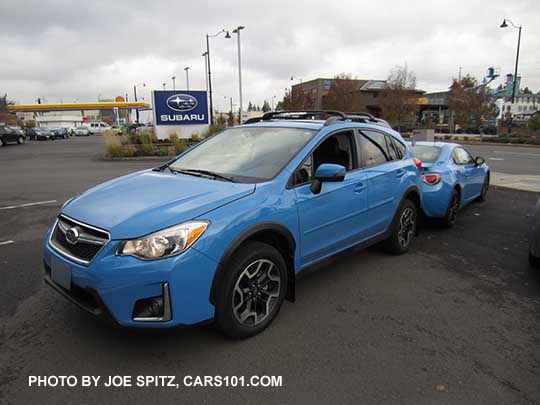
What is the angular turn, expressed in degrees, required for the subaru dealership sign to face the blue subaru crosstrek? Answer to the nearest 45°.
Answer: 0° — it already faces it

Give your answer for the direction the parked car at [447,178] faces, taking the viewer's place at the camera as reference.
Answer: facing away from the viewer and to the right of the viewer

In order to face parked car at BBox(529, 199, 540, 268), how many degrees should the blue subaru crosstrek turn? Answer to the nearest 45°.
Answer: approximately 135° to its left

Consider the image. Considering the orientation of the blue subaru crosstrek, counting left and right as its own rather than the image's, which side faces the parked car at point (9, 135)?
right

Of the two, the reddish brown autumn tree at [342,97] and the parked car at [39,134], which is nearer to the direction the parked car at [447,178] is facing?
the reddish brown autumn tree

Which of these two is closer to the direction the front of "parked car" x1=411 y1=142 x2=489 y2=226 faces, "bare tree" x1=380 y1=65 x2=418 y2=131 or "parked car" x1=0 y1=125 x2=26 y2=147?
the bare tree

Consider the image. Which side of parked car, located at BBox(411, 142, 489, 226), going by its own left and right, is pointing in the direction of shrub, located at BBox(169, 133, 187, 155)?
left

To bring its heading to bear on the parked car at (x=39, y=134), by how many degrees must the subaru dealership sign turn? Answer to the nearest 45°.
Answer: approximately 135° to its right

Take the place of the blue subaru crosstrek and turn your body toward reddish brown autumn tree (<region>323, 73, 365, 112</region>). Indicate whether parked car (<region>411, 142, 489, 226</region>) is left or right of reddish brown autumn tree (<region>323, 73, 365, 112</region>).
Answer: right

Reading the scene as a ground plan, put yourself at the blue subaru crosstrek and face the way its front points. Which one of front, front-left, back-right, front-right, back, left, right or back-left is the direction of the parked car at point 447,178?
back

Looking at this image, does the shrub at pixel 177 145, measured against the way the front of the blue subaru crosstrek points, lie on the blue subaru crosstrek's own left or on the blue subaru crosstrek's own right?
on the blue subaru crosstrek's own right
